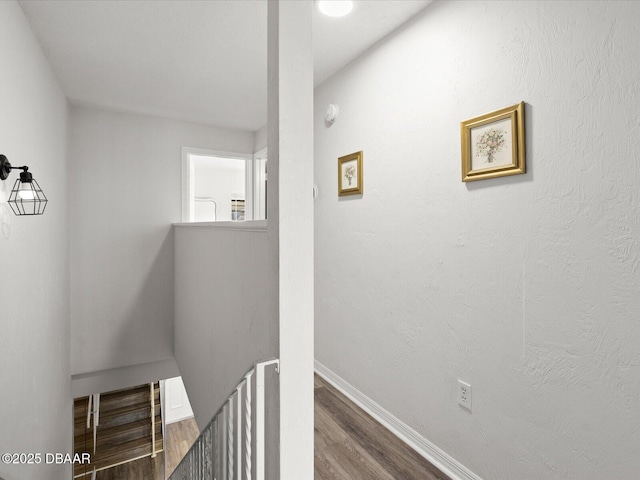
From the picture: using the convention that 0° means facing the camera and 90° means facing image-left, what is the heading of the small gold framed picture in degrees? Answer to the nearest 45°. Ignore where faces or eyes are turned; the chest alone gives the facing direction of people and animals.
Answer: approximately 45°

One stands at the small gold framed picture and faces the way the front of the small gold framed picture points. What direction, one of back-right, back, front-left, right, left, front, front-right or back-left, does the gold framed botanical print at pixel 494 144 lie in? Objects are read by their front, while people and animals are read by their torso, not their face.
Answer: left

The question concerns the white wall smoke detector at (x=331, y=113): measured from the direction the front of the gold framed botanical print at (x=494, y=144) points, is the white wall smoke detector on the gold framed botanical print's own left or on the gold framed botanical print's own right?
on the gold framed botanical print's own right

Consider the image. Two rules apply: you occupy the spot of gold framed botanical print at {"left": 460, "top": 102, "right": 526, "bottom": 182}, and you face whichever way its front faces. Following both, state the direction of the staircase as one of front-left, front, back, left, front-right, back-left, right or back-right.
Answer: front-right

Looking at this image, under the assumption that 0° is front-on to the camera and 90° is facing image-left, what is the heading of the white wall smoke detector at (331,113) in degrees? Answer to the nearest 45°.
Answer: approximately 45°

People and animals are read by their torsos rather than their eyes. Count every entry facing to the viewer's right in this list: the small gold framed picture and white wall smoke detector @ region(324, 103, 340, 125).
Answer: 0

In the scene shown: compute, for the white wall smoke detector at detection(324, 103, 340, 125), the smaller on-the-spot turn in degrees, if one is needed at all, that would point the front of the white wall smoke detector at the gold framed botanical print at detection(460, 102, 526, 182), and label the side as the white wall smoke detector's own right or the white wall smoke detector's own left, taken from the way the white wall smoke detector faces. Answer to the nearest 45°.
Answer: approximately 90° to the white wall smoke detector's own left
